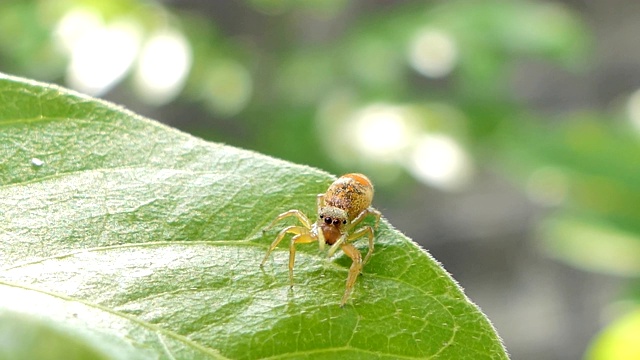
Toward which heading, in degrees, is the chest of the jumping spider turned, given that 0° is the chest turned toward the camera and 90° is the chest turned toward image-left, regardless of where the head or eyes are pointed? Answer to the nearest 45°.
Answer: approximately 45°
